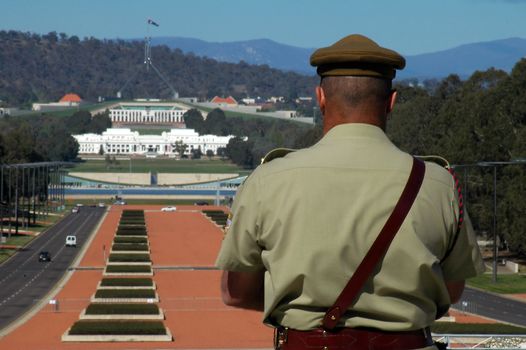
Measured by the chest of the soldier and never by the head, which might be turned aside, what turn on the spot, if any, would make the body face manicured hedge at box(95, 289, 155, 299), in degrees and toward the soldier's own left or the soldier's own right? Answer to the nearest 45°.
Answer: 0° — they already face it

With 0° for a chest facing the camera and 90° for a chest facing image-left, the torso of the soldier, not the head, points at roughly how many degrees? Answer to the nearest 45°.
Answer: approximately 180°

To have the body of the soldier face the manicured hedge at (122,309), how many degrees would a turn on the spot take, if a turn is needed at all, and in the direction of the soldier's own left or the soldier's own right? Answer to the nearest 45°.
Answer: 0° — they already face it

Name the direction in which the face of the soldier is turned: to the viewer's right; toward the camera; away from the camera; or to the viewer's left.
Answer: away from the camera

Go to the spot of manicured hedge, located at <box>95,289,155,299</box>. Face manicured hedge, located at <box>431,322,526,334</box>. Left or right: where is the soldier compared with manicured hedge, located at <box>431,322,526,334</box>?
right
